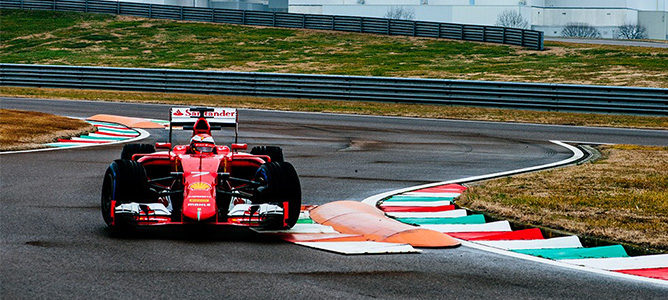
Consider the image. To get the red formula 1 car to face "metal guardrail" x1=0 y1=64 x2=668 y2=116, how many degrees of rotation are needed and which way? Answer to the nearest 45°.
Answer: approximately 180°

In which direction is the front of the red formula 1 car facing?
toward the camera
